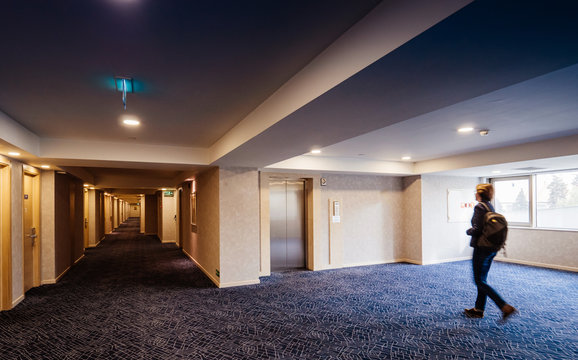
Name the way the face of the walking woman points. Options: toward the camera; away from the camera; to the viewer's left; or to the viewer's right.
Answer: to the viewer's left

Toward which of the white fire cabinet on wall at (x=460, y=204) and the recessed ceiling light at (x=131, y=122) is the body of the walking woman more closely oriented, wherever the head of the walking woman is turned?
the recessed ceiling light

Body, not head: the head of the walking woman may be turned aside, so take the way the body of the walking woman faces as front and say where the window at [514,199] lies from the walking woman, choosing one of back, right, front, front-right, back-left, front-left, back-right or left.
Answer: right

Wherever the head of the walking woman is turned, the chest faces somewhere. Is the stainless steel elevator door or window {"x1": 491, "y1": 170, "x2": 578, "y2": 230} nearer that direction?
the stainless steel elevator door

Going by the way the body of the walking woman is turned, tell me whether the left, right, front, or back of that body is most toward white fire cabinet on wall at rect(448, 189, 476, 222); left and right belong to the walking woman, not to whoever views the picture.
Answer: right

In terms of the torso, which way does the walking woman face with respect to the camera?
to the viewer's left

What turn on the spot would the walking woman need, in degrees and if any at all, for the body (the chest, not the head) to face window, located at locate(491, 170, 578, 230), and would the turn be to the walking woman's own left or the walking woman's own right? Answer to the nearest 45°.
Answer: approximately 90° to the walking woman's own right

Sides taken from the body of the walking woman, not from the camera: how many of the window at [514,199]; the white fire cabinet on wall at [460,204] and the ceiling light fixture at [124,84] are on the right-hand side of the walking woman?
2

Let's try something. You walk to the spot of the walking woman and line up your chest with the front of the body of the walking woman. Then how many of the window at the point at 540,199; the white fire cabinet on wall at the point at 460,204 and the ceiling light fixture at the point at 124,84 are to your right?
2

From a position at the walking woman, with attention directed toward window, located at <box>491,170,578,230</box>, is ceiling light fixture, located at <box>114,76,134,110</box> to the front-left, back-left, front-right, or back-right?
back-left

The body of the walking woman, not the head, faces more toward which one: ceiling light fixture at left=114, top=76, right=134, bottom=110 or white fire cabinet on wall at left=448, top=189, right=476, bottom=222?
the ceiling light fixture
